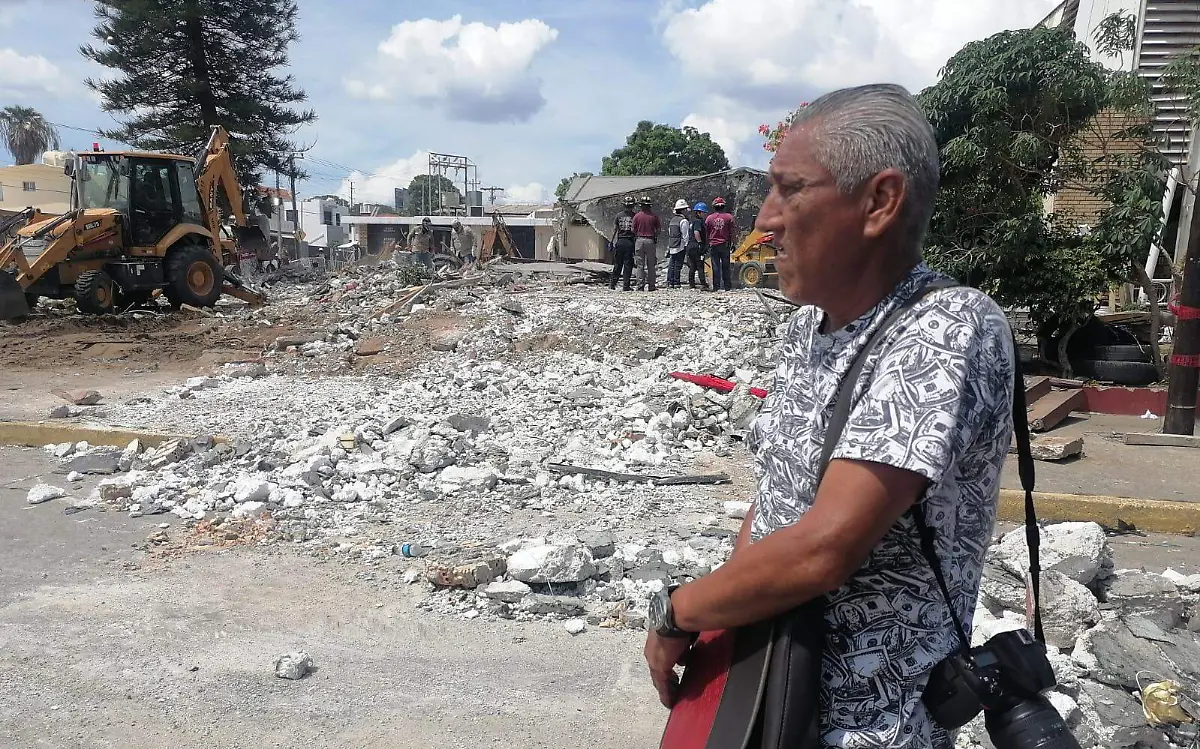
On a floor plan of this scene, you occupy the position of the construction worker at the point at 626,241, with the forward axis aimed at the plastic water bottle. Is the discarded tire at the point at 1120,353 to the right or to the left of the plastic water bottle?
left

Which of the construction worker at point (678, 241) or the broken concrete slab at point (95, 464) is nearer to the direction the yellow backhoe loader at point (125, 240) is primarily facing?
the broken concrete slab

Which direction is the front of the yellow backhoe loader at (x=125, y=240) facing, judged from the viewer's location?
facing the viewer and to the left of the viewer

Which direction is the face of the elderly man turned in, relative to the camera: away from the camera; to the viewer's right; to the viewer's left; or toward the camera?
to the viewer's left
